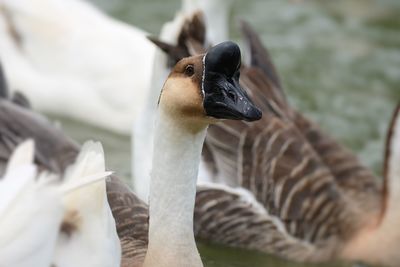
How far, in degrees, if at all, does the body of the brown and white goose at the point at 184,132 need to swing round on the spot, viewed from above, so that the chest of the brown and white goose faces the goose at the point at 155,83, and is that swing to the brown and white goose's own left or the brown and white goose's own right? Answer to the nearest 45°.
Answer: approximately 135° to the brown and white goose's own left

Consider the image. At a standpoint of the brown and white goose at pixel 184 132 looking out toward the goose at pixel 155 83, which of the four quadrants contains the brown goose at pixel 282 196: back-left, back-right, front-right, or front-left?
front-right

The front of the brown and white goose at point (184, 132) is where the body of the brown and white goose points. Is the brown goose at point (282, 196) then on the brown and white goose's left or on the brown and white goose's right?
on the brown and white goose's left

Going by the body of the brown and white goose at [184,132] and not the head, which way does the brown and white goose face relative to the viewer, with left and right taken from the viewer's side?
facing the viewer and to the right of the viewer
